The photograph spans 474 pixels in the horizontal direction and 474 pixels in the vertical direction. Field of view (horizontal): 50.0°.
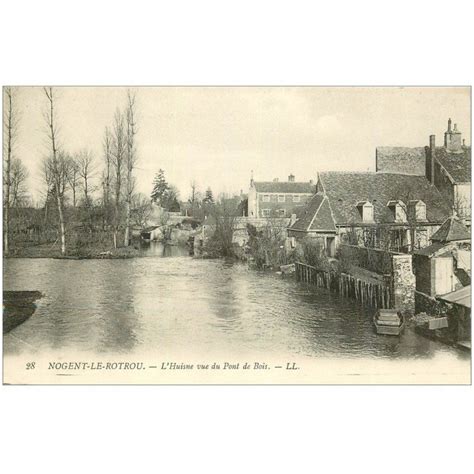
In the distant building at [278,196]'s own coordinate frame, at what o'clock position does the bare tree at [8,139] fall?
The bare tree is roughly at 2 o'clock from the distant building.

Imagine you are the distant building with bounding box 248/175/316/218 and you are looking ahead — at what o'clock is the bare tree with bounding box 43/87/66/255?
The bare tree is roughly at 2 o'clock from the distant building.

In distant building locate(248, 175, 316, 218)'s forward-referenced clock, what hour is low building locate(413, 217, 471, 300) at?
The low building is roughly at 12 o'clock from the distant building.

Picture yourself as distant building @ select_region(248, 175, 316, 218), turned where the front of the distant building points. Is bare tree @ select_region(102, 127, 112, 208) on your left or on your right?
on your right

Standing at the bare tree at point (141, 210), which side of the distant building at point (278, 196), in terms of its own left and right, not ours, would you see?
right
